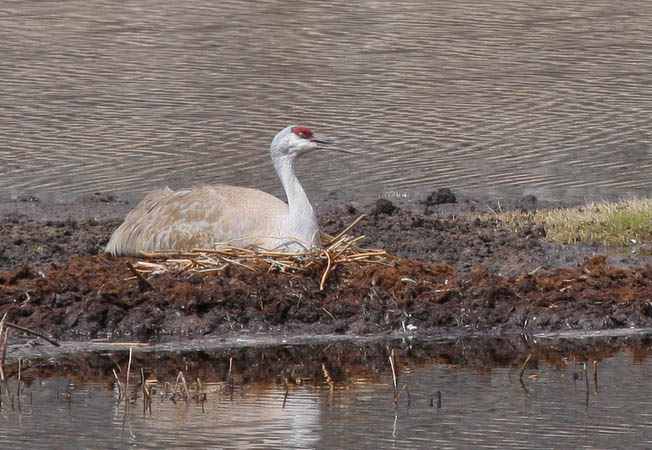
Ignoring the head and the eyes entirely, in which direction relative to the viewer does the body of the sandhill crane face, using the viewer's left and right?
facing to the right of the viewer
